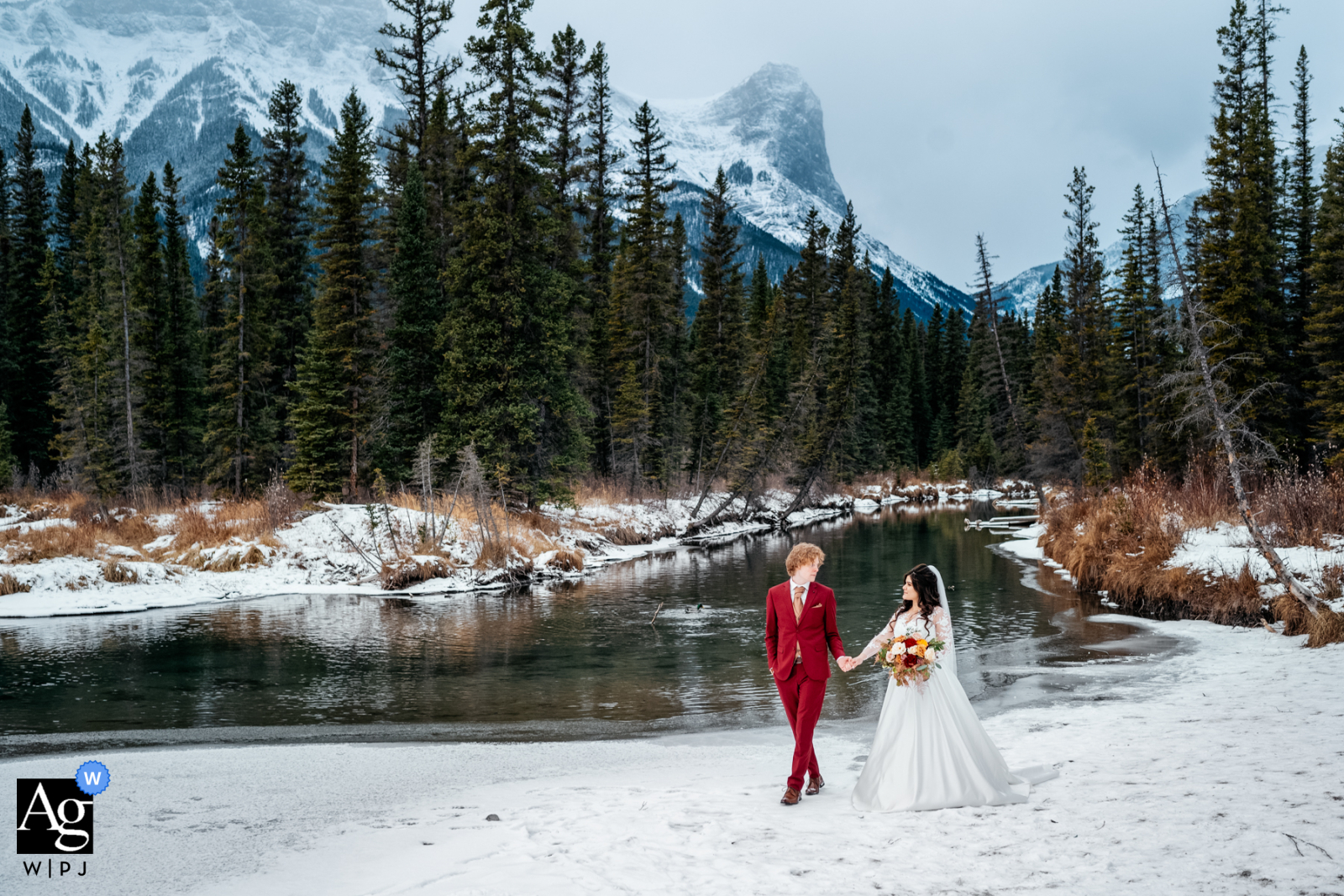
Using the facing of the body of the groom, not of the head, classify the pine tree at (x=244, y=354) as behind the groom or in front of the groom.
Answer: behind

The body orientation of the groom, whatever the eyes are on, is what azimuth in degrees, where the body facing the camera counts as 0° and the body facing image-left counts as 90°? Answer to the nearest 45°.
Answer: approximately 0°

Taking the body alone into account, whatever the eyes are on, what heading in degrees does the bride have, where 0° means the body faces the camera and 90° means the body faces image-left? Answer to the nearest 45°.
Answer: approximately 45°

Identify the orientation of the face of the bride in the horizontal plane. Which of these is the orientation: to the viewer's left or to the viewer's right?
to the viewer's left

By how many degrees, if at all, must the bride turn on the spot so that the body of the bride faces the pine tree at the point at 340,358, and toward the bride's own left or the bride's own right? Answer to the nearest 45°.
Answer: approximately 90° to the bride's own right

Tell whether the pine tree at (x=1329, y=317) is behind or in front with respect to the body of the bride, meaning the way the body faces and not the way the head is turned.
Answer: behind

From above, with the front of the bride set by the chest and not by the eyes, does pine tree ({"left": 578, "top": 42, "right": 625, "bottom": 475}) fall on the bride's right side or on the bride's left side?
on the bride's right side

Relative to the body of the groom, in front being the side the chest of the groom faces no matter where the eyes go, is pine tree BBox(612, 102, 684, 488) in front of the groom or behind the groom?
behind

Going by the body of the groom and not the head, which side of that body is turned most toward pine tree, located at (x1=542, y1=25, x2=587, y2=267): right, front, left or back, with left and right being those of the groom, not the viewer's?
back
